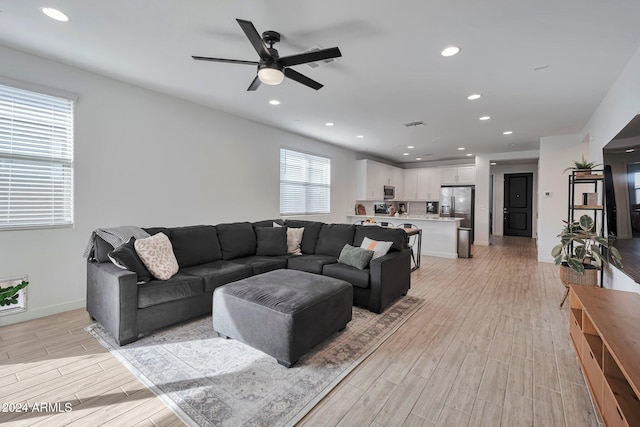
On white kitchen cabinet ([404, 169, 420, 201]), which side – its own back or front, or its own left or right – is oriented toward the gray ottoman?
front

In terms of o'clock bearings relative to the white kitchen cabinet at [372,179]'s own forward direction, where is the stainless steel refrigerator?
The stainless steel refrigerator is roughly at 10 o'clock from the white kitchen cabinet.

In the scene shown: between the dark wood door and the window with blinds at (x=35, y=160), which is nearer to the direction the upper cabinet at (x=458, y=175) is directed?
the window with blinds

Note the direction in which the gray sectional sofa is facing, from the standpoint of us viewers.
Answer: facing the viewer and to the right of the viewer

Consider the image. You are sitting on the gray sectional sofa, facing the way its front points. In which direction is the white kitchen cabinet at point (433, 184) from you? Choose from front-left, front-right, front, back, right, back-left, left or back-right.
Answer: left

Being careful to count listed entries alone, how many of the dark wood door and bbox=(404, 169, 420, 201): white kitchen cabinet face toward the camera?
2

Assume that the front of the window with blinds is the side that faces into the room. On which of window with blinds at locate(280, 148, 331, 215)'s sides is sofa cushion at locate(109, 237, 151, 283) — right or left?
on its right

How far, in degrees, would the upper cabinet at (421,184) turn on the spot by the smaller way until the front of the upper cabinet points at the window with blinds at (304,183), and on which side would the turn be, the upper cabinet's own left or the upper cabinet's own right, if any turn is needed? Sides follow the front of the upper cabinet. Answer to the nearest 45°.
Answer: approximately 45° to the upper cabinet's own right

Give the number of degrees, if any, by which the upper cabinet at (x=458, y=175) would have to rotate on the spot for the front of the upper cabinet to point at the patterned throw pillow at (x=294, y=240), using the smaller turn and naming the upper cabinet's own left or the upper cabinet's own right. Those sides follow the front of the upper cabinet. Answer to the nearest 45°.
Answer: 0° — it already faces it

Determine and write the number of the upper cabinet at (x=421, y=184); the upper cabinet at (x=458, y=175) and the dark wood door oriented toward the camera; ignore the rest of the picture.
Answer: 3

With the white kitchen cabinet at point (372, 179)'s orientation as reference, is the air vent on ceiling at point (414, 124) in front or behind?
in front

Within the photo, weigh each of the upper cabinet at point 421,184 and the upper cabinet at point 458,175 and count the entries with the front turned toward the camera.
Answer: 2

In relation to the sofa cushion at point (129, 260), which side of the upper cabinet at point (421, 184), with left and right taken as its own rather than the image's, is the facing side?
front
